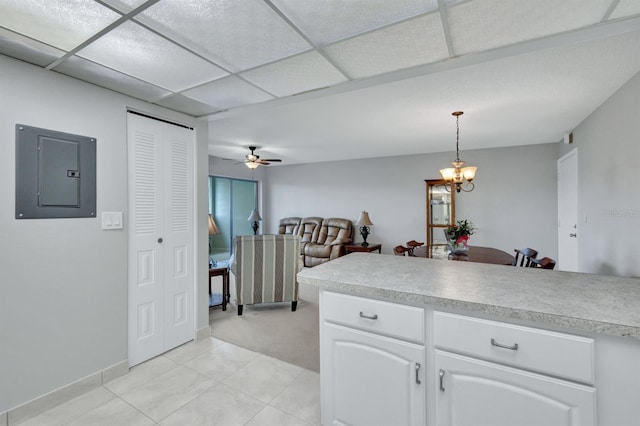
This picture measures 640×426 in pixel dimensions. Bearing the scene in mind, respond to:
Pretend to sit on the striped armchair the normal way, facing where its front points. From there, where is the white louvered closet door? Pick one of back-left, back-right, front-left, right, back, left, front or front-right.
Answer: back-left

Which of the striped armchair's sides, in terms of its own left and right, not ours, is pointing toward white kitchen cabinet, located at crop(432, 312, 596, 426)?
back

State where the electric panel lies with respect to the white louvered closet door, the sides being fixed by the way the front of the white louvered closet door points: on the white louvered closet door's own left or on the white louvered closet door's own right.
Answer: on the white louvered closet door's own right

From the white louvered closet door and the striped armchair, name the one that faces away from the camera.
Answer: the striped armchair

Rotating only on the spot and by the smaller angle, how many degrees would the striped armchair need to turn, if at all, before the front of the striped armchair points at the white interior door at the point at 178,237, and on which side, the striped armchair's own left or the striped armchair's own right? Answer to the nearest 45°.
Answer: approximately 135° to the striped armchair's own left

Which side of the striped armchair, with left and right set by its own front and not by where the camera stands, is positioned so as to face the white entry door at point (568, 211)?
right

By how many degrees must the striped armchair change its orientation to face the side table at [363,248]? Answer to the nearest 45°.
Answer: approximately 45° to its right

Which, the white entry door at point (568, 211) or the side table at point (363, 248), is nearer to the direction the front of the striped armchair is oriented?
the side table

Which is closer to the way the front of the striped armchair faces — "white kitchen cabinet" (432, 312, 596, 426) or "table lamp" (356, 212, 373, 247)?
the table lamp

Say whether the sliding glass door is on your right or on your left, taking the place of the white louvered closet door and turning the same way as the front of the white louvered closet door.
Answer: on your left

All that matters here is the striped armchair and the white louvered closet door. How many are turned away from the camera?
1

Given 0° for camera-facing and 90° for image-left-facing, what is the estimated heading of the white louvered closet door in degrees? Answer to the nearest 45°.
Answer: approximately 315°

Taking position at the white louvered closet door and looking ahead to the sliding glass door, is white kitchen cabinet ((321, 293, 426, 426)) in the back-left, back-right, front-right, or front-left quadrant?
back-right

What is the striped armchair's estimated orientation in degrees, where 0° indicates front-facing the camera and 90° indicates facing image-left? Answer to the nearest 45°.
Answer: approximately 180°

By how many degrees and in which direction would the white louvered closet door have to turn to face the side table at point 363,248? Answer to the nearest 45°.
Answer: approximately 90° to its left
